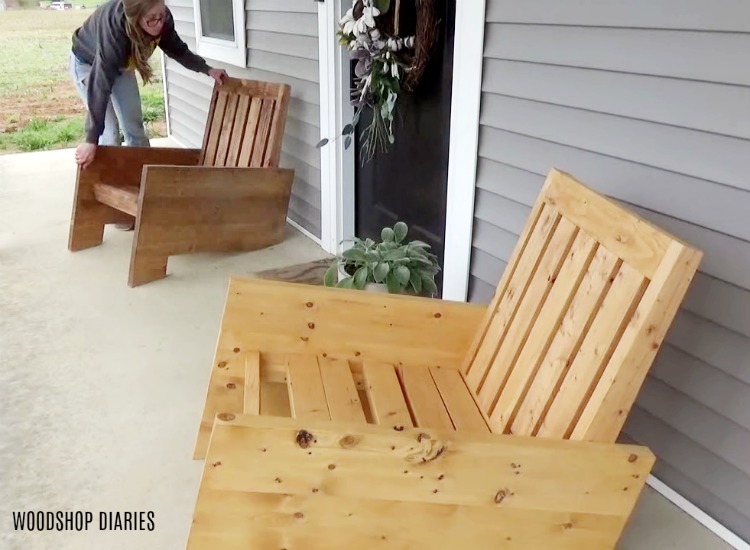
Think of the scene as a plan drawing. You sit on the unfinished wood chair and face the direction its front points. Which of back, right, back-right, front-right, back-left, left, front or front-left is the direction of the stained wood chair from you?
front-right

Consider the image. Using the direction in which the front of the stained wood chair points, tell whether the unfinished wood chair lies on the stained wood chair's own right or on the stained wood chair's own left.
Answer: on the stained wood chair's own left

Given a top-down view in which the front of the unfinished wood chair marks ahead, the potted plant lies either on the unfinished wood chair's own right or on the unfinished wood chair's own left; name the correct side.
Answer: on the unfinished wood chair's own right

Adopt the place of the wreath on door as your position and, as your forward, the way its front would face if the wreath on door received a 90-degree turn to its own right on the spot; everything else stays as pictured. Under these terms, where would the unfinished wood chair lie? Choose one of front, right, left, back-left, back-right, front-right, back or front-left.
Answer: back-left

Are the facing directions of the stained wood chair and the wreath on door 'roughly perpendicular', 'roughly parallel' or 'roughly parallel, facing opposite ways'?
roughly parallel

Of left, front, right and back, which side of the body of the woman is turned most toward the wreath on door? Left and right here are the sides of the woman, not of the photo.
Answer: front

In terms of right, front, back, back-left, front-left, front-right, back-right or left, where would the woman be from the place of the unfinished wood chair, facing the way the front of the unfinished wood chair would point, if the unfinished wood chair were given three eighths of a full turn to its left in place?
back

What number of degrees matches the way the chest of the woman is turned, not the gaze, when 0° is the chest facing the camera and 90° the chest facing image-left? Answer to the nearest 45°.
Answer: approximately 315°

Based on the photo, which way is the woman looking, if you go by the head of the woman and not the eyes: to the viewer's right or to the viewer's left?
to the viewer's right

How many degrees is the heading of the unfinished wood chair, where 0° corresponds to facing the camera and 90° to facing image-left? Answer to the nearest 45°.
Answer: approximately 90°

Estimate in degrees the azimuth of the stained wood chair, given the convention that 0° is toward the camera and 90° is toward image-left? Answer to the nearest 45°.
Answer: approximately 45°
